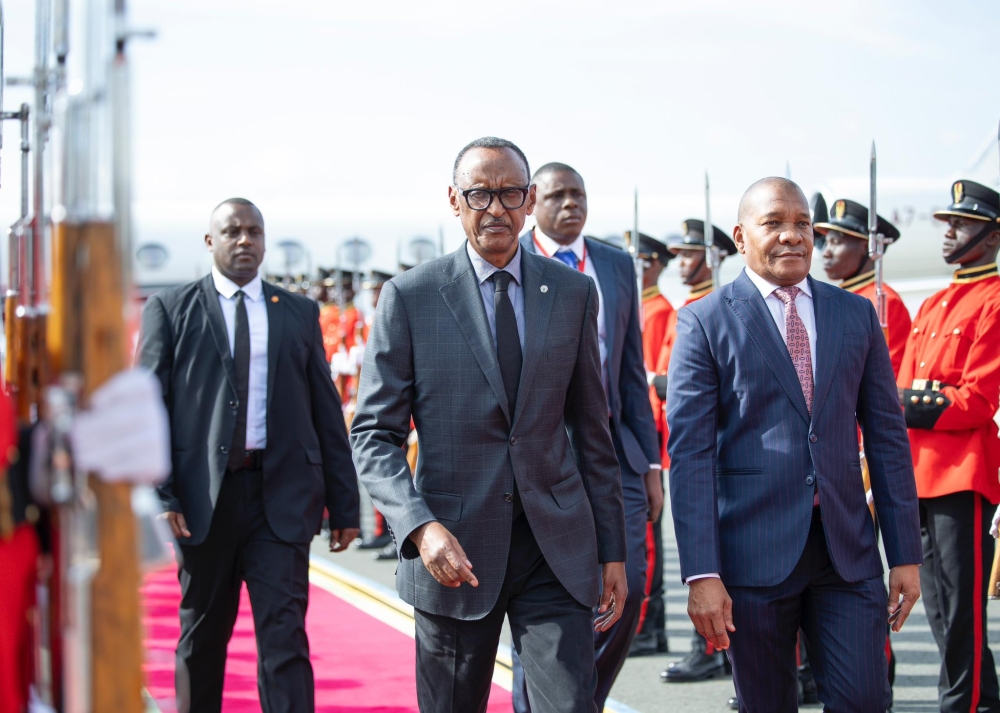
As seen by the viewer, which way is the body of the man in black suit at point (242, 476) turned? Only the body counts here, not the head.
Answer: toward the camera

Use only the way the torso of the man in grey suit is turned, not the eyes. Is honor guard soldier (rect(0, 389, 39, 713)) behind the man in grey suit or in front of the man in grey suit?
in front

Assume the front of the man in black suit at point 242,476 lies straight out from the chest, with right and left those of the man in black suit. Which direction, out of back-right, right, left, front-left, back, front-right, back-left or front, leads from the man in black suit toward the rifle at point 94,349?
front

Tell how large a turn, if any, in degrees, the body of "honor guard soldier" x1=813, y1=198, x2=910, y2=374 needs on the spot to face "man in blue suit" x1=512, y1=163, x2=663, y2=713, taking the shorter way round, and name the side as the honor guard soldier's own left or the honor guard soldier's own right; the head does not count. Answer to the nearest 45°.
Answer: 0° — they already face them

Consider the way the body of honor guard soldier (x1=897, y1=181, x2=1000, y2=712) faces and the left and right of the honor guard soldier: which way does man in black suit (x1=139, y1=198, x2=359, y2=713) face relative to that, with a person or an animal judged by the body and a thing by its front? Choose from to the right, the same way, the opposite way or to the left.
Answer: to the left

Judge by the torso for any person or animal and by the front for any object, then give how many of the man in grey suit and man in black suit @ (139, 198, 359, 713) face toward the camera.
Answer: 2

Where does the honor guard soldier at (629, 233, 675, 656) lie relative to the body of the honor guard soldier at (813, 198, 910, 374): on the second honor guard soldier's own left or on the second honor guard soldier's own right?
on the second honor guard soldier's own right

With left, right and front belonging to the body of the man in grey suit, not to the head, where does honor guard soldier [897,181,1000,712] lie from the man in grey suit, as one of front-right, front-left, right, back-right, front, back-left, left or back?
back-left

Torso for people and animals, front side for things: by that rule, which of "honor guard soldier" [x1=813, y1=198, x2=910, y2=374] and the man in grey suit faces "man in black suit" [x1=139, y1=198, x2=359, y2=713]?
the honor guard soldier

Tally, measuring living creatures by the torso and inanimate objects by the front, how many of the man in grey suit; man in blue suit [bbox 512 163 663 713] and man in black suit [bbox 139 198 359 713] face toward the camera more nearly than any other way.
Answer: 3

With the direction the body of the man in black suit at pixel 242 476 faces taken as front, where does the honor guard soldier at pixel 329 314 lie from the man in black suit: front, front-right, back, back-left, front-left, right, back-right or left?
back

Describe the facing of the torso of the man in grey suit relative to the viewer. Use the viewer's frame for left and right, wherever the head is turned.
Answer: facing the viewer

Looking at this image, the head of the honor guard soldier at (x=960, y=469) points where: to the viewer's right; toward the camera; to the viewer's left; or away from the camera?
to the viewer's left

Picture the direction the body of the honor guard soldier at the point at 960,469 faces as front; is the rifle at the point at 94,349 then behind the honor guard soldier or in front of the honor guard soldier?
in front

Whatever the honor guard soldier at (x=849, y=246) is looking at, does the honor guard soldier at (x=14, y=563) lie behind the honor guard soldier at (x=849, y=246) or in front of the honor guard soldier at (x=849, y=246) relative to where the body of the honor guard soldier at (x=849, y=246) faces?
in front
